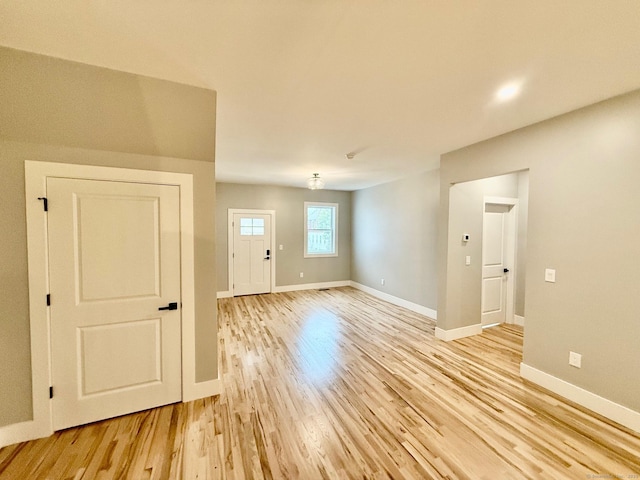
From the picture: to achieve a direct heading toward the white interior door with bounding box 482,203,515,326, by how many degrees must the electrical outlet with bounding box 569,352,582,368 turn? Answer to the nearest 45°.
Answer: approximately 90° to its right

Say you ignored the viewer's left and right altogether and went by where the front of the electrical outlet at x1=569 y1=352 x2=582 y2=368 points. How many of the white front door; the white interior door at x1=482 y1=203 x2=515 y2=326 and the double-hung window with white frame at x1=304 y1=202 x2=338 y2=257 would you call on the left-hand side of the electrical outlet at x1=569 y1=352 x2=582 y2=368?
0

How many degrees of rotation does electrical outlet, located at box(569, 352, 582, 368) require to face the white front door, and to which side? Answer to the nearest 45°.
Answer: approximately 45° to its right

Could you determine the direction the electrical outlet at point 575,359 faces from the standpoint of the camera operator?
facing the viewer and to the left of the viewer

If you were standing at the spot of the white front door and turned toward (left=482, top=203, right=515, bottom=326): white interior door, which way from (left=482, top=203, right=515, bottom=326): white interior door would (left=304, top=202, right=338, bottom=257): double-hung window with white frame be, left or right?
left

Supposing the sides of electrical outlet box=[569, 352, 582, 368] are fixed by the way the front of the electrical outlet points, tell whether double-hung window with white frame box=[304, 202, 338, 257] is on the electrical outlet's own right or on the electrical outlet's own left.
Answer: on the electrical outlet's own right

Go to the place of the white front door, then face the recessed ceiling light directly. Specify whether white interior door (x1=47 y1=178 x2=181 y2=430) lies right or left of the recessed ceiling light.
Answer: right

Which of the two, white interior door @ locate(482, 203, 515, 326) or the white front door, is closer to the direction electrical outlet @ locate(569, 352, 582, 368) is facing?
the white front door

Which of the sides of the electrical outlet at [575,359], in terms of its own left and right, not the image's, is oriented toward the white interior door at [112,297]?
front
